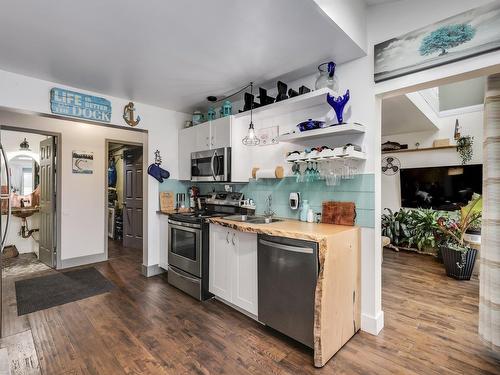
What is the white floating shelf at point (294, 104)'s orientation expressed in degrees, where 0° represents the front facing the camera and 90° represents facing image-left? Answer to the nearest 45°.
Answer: approximately 45°

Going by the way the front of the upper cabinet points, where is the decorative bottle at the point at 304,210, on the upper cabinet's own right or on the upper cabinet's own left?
on the upper cabinet's own left

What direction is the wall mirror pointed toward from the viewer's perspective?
toward the camera

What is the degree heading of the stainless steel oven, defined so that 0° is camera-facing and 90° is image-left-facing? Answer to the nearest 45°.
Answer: approximately 45°

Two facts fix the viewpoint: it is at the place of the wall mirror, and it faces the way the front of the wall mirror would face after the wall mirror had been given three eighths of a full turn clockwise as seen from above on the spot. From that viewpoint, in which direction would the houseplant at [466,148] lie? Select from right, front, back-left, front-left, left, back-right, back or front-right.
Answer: back

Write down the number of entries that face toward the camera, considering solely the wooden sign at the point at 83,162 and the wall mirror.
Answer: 2

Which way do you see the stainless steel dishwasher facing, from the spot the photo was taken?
facing the viewer and to the left of the viewer

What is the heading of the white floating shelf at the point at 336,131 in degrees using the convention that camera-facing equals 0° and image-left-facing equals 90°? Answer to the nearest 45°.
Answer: approximately 45°

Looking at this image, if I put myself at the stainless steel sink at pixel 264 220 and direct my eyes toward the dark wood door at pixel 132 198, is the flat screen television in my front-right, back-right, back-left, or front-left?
back-right

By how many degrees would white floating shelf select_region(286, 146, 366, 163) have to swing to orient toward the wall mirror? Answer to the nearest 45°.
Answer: approximately 45° to its right

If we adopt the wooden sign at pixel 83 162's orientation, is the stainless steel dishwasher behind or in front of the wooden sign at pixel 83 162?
in front

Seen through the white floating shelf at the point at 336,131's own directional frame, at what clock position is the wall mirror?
The wall mirror is roughly at 2 o'clock from the white floating shelf.
